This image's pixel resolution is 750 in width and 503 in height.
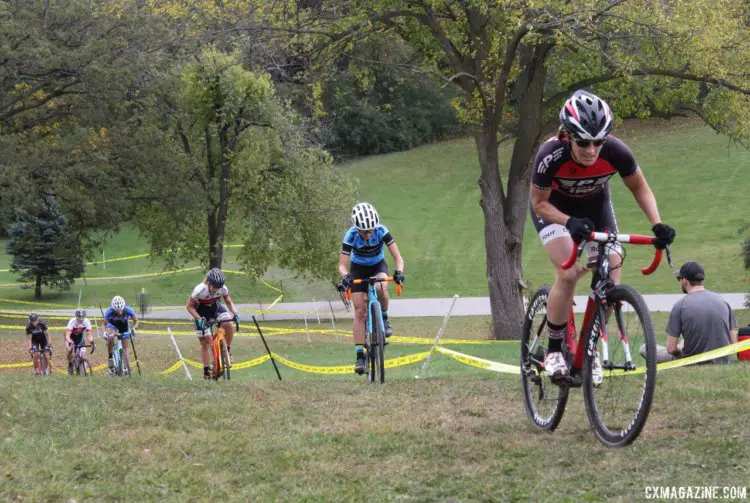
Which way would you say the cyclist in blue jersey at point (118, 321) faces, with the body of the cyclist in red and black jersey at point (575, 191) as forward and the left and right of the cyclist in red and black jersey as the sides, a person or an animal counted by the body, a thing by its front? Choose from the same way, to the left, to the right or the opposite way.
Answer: the same way

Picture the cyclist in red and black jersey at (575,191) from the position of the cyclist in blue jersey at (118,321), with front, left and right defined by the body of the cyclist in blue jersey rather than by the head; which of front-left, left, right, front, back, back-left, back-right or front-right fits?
front

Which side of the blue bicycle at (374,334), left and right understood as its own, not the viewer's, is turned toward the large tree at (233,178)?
back

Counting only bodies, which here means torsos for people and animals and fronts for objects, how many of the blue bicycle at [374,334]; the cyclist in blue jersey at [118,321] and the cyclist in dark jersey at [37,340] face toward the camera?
3

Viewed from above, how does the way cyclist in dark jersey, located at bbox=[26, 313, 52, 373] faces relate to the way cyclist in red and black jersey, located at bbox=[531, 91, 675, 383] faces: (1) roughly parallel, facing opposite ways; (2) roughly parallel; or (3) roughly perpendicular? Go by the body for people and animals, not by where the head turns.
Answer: roughly parallel

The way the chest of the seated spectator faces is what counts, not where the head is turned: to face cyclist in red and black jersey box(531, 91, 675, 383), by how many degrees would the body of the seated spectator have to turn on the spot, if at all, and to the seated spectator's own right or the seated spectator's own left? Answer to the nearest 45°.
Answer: approximately 135° to the seated spectator's own left

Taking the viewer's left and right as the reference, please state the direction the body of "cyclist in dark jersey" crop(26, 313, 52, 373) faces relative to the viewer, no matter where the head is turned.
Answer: facing the viewer

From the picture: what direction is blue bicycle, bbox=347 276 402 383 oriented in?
toward the camera

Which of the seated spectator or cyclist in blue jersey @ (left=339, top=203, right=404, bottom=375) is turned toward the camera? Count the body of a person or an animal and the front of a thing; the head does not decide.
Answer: the cyclist in blue jersey

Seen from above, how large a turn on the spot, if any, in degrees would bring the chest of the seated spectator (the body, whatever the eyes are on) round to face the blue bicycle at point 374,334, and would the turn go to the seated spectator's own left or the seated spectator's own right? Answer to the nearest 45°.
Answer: approximately 45° to the seated spectator's own left

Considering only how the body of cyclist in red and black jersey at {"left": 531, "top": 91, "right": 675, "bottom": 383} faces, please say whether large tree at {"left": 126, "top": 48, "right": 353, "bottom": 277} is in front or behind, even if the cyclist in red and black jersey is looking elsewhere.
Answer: behind

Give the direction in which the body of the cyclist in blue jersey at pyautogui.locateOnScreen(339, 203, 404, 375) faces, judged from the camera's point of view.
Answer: toward the camera

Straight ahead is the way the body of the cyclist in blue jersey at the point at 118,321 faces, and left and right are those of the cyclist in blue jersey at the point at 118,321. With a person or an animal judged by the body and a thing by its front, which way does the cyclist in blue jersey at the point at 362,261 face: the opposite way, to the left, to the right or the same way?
the same way

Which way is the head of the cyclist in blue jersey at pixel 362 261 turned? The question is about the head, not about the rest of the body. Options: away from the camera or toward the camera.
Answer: toward the camera

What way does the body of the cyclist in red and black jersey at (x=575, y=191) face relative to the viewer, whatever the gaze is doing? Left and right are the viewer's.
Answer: facing the viewer and to the right of the viewer

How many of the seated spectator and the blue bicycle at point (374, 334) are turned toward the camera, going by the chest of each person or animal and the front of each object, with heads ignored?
1
